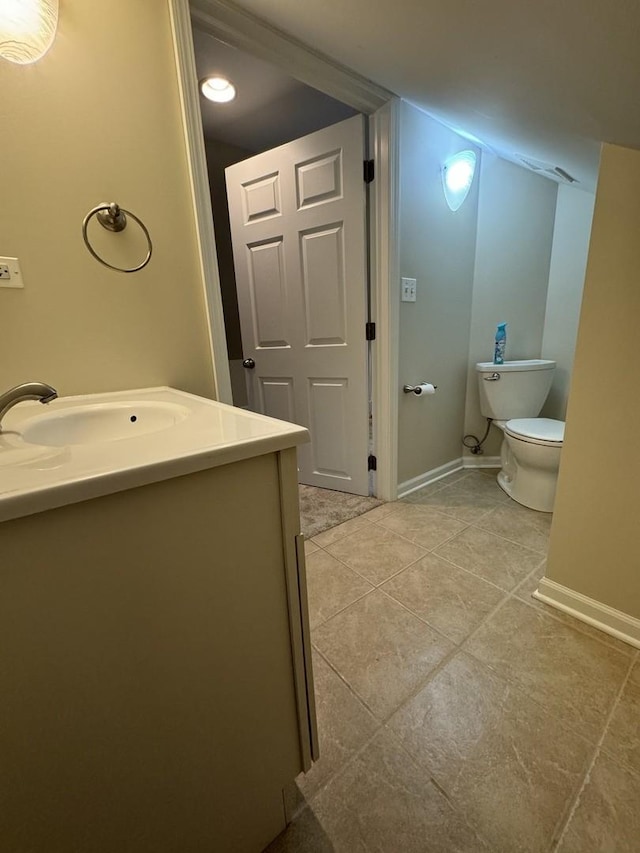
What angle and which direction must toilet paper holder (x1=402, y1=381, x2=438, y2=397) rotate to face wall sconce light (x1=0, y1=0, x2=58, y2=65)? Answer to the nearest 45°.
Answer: approximately 90° to its right

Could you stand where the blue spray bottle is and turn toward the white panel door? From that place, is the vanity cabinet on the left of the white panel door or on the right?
left

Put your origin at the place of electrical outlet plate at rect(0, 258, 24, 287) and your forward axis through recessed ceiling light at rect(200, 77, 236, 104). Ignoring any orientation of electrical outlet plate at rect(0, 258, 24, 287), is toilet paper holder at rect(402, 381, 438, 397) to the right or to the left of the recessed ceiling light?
right

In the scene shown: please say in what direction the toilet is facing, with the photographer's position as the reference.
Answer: facing the viewer and to the right of the viewer

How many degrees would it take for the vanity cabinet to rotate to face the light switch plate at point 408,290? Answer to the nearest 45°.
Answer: approximately 45° to its left

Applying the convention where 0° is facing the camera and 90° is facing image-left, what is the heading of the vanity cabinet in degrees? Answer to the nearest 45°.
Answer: approximately 270°

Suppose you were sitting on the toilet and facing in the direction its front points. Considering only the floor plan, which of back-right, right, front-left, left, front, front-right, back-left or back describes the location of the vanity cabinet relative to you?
front-right

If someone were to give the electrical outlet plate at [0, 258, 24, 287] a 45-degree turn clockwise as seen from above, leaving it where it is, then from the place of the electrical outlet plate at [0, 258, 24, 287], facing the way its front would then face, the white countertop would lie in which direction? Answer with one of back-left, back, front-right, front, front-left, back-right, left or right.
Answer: front-left

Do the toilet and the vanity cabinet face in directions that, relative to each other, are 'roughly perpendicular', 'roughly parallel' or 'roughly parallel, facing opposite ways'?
roughly perpendicular

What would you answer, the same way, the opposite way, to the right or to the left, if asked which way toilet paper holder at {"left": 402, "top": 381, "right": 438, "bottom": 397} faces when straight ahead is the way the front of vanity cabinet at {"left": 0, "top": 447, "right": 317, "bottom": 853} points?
to the right

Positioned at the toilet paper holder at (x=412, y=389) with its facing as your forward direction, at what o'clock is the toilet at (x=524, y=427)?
The toilet is roughly at 10 o'clock from the toilet paper holder.

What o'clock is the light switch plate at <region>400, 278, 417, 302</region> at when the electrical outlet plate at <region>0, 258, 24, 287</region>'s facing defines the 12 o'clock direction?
the light switch plate at <region>400, 278, 417, 302</region> is roughly at 9 o'clock from the electrical outlet plate at <region>0, 258, 24, 287</region>.

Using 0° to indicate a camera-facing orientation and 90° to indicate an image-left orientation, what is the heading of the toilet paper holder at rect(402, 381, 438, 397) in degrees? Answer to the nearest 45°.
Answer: approximately 315°
